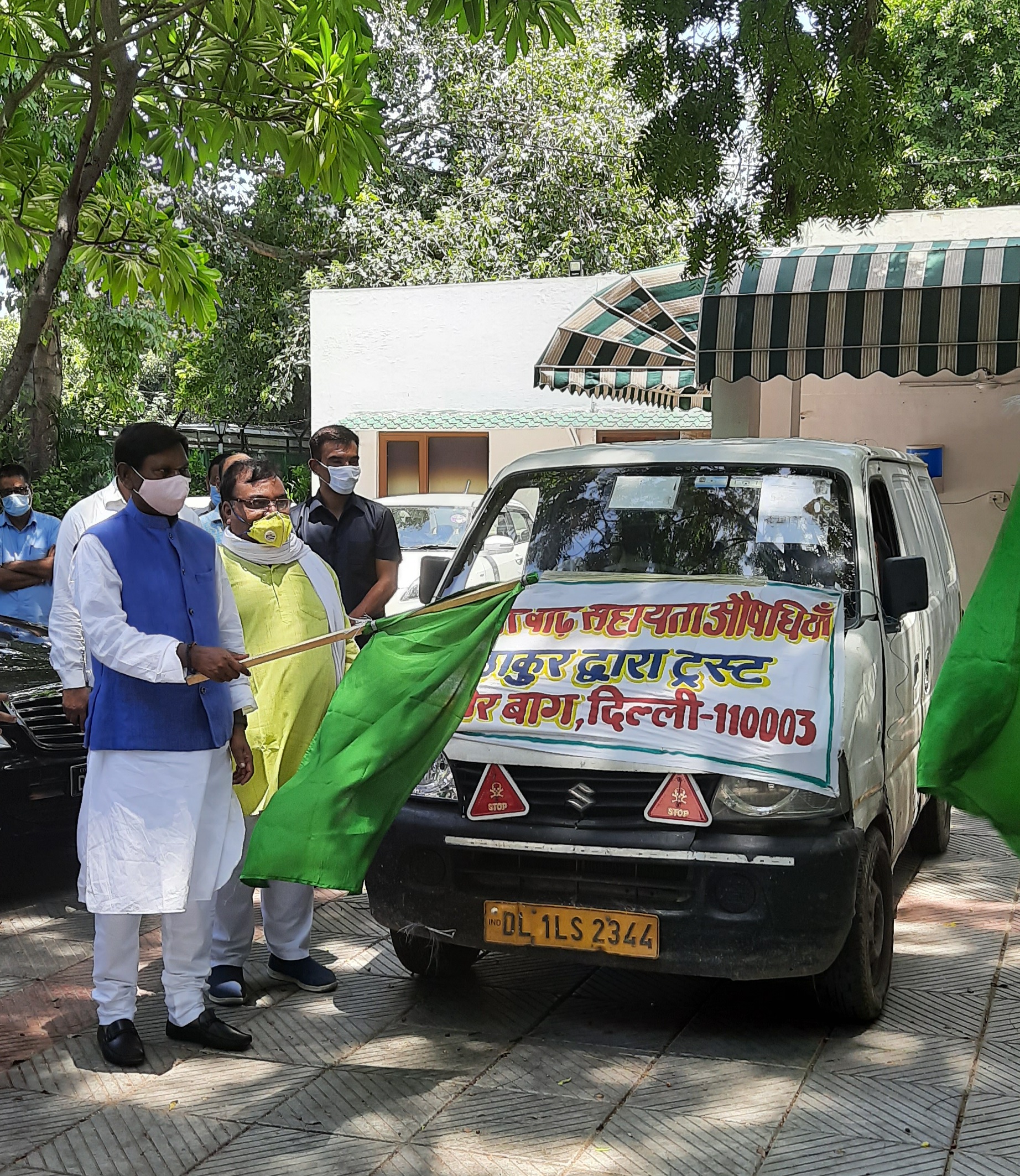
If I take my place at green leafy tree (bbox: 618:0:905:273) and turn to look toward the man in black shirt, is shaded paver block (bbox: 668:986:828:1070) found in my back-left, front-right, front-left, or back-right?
front-left

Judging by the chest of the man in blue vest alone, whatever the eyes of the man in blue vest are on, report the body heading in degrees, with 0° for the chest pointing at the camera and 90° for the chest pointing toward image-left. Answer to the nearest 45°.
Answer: approximately 315°

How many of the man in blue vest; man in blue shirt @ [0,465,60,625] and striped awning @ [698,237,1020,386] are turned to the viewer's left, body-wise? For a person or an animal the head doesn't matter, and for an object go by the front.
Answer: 0

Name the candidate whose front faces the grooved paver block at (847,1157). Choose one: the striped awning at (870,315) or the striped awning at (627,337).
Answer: the striped awning at (870,315)

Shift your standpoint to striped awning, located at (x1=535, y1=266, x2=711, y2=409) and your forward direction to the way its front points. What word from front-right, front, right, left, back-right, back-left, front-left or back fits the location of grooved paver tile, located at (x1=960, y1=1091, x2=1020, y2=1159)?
left

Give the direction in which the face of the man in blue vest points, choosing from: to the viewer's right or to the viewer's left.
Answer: to the viewer's right

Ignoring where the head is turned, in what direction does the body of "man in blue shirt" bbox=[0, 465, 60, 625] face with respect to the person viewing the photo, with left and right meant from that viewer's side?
facing the viewer

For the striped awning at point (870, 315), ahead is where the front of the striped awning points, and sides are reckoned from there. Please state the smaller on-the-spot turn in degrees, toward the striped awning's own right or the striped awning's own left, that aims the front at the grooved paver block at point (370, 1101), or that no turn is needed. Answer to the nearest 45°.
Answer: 0° — it already faces it

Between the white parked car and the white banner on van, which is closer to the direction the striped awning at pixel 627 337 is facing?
the white parked car

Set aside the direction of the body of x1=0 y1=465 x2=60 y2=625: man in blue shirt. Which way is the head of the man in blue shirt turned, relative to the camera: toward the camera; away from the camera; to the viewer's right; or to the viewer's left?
toward the camera

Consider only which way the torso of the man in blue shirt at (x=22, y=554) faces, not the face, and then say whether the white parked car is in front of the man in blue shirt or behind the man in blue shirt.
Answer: behind

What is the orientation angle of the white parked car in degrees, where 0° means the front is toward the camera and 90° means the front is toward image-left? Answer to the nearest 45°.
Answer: approximately 45°

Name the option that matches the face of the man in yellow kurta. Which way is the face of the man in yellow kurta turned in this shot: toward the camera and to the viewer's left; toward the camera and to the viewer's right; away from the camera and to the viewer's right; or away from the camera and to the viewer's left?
toward the camera and to the viewer's right

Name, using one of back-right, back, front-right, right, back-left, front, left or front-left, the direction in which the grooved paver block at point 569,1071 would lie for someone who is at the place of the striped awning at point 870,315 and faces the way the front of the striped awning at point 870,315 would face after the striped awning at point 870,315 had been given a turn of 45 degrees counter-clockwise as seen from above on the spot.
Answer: front-right

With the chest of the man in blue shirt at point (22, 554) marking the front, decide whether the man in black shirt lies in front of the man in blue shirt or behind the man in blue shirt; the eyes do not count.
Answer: in front

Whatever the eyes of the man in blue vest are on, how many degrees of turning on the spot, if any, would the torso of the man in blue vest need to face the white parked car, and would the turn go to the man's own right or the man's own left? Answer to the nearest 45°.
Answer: approximately 135° to the man's own left

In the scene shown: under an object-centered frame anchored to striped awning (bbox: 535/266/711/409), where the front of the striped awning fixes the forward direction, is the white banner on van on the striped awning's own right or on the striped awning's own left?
on the striped awning's own left
